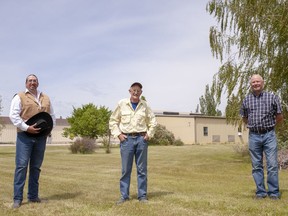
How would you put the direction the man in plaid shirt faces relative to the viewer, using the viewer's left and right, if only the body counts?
facing the viewer

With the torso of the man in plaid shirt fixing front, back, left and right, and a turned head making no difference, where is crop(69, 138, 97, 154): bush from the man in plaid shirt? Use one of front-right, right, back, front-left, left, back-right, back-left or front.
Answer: back-right

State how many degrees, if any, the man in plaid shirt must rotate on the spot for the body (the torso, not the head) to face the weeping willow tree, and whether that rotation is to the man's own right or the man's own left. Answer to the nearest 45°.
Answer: approximately 180°

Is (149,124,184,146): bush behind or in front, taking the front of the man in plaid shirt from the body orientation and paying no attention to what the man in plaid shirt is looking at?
behind

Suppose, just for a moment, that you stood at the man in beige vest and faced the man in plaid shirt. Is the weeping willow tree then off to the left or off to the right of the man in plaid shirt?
left

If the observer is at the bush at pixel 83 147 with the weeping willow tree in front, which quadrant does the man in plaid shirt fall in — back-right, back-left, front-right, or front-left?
front-right

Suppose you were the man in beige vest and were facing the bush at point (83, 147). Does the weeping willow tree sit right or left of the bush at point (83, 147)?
right

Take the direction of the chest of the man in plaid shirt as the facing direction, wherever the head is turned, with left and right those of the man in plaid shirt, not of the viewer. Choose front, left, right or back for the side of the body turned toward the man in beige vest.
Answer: right

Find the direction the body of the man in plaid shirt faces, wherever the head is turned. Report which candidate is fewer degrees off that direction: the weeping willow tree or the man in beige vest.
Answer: the man in beige vest

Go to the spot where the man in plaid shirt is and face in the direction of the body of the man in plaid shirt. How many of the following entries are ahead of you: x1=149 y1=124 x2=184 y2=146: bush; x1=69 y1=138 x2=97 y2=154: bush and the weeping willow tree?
0

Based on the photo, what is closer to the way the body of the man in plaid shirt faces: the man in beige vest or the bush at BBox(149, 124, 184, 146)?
the man in beige vest
